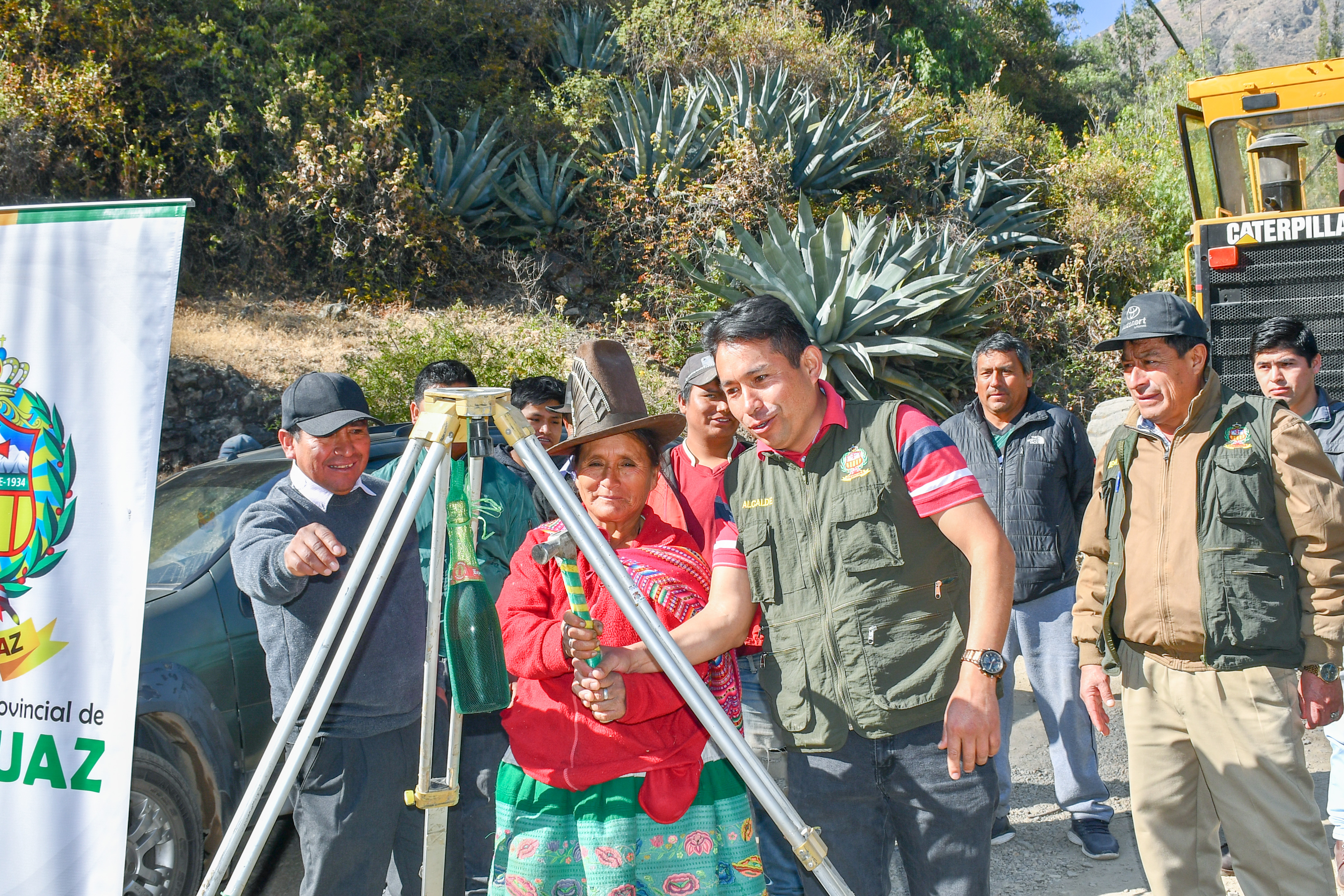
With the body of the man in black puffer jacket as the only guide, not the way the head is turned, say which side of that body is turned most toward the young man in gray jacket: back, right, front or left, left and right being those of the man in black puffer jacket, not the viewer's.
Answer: left

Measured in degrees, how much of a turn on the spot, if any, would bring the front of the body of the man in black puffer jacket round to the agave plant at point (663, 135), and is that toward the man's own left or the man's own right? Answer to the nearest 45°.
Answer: approximately 135° to the man's own right

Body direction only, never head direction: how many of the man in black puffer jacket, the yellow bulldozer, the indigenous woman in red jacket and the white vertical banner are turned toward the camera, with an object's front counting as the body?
3

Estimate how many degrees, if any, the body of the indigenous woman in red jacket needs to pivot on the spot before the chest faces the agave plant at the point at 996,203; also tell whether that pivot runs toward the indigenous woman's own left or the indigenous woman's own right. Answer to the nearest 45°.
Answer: approximately 135° to the indigenous woman's own left

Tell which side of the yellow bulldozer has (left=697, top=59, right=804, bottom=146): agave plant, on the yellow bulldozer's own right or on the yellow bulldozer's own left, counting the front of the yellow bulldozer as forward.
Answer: on the yellow bulldozer's own left

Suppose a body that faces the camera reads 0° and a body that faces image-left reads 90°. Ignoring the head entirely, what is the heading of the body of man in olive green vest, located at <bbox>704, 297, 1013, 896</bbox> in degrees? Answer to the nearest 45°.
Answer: approximately 45°

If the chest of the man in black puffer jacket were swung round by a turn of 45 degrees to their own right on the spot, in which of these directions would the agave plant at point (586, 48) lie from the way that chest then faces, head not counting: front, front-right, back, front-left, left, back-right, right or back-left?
right

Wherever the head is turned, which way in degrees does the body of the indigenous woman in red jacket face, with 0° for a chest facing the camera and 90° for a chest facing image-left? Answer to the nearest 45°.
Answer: approximately 0°
